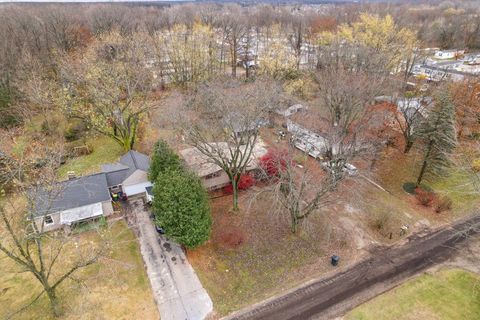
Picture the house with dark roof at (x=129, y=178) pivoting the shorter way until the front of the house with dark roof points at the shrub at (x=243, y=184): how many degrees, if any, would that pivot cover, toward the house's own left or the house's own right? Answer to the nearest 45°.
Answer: approximately 45° to the house's own left

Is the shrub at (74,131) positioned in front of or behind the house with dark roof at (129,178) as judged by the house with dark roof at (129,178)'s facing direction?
behind

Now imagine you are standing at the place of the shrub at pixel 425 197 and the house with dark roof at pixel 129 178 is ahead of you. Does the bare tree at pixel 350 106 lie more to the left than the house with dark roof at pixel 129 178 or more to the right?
right

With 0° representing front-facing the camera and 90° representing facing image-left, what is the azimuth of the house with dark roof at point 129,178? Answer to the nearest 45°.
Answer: approximately 315°

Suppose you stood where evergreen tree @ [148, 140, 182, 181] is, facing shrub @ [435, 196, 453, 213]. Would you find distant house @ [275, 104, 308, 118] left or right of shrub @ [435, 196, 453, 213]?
left
